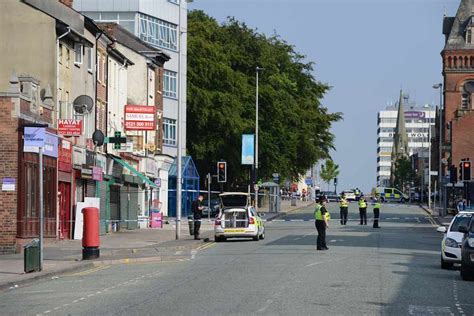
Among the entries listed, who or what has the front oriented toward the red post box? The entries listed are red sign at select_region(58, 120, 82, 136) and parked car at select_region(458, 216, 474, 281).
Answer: the red sign

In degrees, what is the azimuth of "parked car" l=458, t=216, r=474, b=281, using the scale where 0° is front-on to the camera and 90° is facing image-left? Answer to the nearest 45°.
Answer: approximately 0°

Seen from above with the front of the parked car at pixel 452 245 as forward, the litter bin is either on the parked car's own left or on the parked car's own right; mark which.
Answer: on the parked car's own right

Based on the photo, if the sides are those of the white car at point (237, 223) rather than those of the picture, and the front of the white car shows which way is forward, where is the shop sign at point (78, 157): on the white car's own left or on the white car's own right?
on the white car's own left

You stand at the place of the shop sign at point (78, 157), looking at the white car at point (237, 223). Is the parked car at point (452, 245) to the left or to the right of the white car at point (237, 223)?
right

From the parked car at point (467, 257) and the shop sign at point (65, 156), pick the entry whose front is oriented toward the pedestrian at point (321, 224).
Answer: the shop sign

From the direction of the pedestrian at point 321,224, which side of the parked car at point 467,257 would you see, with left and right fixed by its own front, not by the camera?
back

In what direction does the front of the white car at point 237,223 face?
away from the camera
